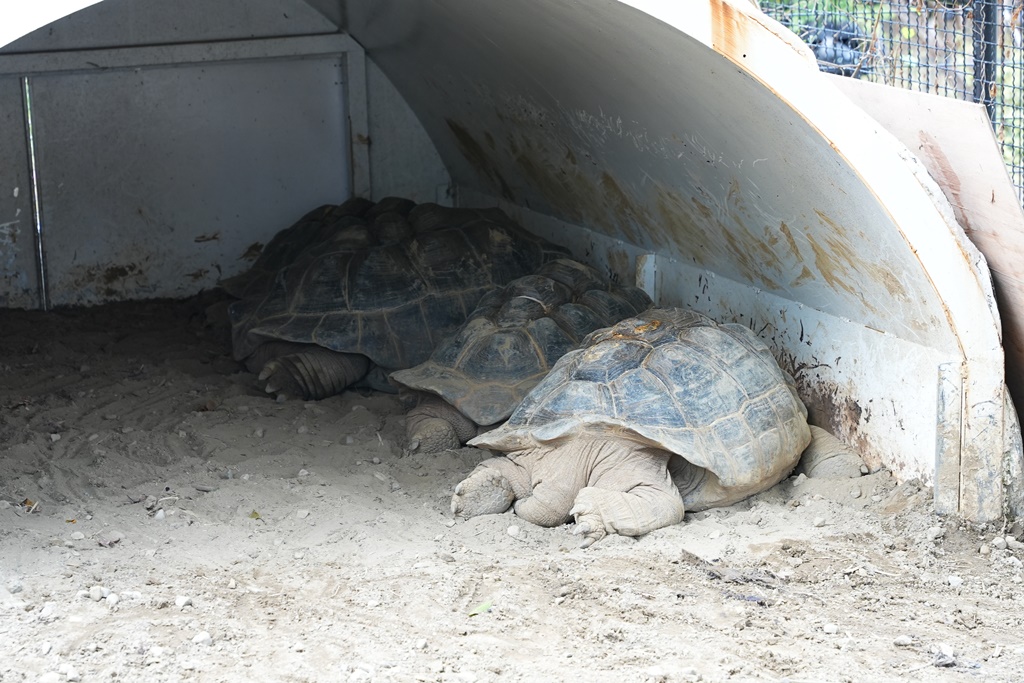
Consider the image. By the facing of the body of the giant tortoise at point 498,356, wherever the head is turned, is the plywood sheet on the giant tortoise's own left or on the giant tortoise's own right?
on the giant tortoise's own left

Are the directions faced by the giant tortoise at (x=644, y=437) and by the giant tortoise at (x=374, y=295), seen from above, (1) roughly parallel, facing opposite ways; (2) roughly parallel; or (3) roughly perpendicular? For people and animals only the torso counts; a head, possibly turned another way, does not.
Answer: roughly parallel

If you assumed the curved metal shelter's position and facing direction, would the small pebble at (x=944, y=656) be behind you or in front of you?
in front

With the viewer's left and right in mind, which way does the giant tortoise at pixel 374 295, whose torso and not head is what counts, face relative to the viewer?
facing the viewer and to the left of the viewer

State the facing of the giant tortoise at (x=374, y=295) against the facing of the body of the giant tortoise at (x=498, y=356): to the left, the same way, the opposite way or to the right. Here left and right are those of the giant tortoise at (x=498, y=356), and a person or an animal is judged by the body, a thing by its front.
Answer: the same way

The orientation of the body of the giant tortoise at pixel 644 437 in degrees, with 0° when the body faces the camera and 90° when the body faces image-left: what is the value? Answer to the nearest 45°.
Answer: approximately 45°

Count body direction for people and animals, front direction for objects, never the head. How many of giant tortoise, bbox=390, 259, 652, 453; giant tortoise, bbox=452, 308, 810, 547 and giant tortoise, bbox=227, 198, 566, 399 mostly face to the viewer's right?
0

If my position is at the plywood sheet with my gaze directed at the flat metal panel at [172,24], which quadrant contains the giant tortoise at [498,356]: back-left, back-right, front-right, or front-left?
front-left

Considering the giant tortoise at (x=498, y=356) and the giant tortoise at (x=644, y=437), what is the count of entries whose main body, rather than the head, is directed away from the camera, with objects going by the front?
0

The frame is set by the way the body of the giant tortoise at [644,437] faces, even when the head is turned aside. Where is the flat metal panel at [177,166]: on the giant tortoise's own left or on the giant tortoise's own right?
on the giant tortoise's own right

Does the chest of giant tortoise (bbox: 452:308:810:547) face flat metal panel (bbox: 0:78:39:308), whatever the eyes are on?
no

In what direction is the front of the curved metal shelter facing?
toward the camera

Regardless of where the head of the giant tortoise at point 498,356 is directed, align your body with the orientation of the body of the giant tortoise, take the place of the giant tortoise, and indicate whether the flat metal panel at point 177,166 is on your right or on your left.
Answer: on your right

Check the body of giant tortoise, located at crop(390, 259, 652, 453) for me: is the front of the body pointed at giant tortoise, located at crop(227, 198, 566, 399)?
no

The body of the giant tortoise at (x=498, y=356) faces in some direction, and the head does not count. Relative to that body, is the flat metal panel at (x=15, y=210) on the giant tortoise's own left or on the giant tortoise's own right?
on the giant tortoise's own right
